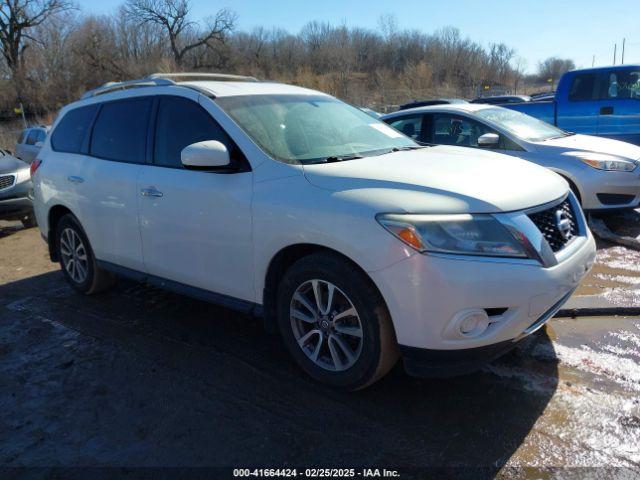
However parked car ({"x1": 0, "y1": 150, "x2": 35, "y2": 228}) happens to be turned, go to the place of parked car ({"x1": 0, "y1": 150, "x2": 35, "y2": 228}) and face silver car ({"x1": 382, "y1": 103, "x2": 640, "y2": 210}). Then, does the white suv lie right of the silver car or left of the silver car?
right

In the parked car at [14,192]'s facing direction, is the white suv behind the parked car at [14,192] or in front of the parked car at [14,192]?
in front

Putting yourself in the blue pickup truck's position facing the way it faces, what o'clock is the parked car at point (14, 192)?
The parked car is roughly at 5 o'clock from the blue pickup truck.

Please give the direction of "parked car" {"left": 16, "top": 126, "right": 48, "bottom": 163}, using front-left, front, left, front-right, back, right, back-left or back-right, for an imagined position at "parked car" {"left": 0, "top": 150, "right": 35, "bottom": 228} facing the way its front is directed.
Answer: back-left

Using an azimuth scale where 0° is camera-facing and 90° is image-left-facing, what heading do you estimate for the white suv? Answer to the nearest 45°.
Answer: approximately 315°

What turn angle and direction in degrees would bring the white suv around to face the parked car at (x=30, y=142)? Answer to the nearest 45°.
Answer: approximately 180°

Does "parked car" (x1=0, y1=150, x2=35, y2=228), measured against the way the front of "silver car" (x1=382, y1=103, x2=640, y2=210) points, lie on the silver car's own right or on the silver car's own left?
on the silver car's own right

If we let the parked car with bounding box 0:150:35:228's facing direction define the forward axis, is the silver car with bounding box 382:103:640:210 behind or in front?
in front

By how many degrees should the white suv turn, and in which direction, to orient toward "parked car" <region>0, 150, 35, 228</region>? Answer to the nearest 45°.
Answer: approximately 180°

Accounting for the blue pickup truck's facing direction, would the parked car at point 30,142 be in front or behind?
behind

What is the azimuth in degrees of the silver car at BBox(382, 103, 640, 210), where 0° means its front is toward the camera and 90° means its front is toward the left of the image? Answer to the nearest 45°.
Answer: approximately 315°
